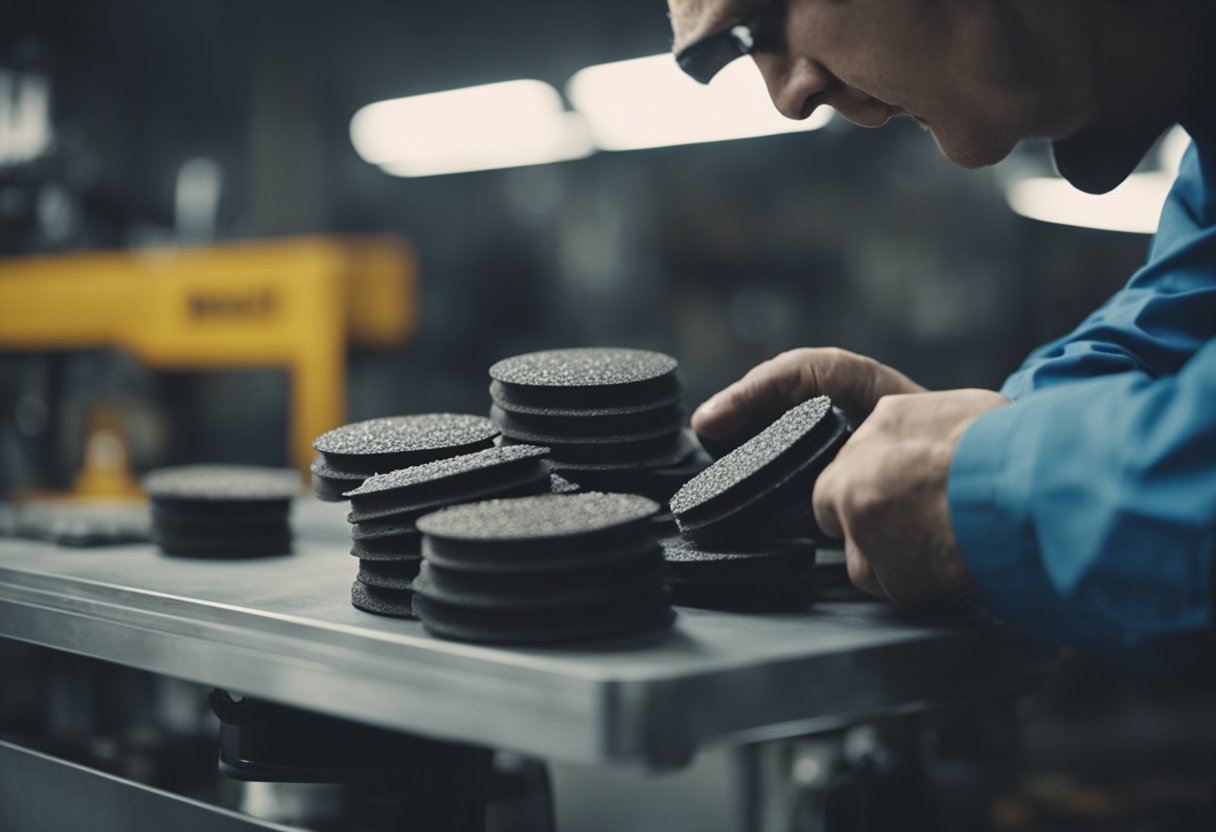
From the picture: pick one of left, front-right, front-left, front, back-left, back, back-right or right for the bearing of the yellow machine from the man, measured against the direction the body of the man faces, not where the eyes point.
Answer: front-right

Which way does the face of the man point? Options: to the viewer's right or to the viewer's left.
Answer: to the viewer's left

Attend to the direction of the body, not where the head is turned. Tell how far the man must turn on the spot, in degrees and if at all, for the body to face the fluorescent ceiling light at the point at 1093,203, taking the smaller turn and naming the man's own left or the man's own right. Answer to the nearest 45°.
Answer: approximately 90° to the man's own right

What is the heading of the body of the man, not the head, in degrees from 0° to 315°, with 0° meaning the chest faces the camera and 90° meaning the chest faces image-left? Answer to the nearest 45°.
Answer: approximately 90°

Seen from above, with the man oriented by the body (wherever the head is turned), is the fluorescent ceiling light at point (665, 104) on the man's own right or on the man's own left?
on the man's own right
